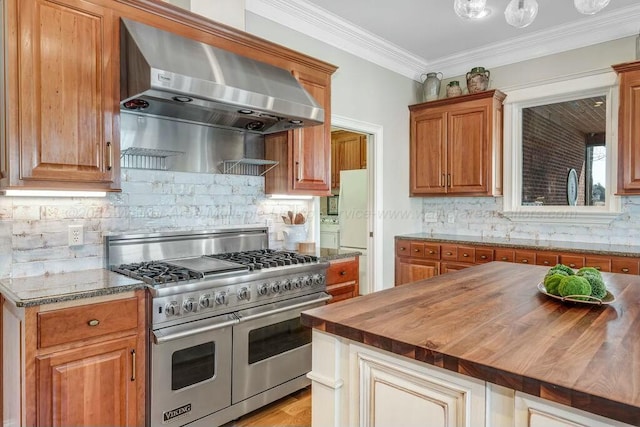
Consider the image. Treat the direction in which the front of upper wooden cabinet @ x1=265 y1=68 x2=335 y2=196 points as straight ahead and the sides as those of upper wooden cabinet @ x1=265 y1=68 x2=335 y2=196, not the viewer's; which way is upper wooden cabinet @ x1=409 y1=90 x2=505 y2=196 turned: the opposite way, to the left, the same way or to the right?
to the right

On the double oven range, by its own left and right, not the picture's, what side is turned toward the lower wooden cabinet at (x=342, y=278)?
left

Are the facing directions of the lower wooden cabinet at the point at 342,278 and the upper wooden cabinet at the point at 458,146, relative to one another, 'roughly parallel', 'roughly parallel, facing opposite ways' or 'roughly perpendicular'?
roughly perpendicular

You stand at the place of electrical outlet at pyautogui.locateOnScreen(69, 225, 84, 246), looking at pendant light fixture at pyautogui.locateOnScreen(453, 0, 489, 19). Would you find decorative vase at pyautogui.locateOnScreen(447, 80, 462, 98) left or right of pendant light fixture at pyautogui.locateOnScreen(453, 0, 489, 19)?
left

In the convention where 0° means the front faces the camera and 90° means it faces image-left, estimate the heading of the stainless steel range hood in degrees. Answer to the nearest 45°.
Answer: approximately 315°

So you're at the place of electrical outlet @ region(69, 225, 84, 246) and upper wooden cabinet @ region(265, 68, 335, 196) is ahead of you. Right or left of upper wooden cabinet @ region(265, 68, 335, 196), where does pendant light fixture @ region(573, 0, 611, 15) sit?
right

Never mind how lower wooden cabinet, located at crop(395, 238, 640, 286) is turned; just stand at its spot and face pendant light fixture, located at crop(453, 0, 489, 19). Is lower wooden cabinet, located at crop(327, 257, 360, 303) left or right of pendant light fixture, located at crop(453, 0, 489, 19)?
right

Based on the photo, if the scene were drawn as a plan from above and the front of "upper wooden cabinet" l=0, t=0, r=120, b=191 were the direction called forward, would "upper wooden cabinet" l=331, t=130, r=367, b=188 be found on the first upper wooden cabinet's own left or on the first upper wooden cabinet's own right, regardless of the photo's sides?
on the first upper wooden cabinet's own left

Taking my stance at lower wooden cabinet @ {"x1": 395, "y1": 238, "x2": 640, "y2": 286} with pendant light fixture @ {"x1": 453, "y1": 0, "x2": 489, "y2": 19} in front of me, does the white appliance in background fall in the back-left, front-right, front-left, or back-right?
back-right

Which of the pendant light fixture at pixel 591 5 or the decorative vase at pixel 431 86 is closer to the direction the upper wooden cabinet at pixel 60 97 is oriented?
the pendant light fixture
